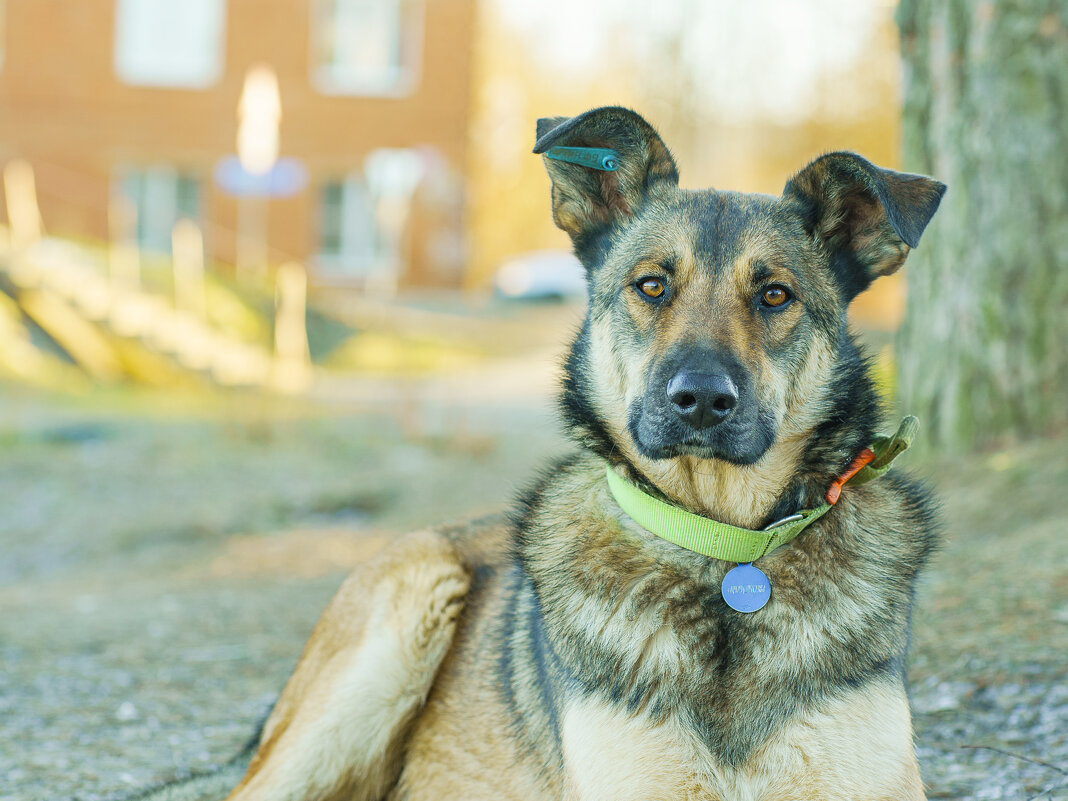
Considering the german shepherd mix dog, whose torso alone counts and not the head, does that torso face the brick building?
no

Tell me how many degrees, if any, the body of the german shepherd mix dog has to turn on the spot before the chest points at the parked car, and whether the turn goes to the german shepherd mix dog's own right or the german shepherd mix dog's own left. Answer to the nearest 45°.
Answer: approximately 135° to the german shepherd mix dog's own left

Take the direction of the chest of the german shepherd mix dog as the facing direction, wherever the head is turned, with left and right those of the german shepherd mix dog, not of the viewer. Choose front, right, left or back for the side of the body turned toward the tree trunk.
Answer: left

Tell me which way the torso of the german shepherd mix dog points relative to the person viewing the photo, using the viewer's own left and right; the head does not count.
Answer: facing the viewer and to the right of the viewer

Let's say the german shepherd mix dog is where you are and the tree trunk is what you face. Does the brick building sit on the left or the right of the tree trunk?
left
